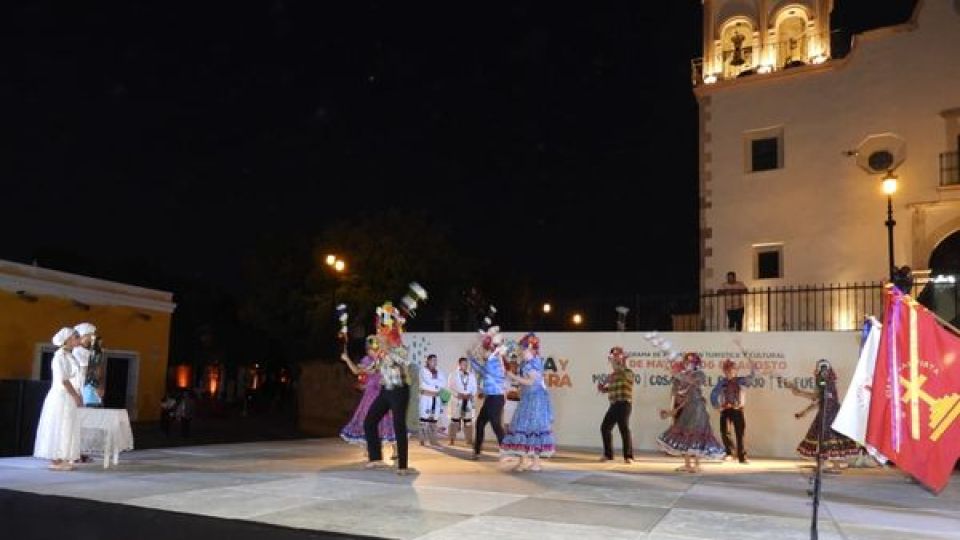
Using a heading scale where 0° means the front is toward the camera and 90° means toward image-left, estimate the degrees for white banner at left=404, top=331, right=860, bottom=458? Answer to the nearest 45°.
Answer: approximately 0°

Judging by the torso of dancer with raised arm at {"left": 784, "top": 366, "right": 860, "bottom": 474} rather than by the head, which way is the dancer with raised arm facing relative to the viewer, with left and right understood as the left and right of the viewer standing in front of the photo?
facing to the left of the viewer

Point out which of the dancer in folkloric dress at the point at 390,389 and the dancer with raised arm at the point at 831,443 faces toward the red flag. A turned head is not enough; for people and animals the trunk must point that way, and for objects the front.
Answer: the dancer in folkloric dress

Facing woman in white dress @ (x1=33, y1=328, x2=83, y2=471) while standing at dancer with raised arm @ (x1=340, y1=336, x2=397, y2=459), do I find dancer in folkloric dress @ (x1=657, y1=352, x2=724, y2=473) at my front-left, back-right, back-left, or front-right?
back-left

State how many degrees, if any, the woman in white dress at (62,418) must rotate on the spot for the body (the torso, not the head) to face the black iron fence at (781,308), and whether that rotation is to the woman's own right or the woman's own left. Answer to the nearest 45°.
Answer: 0° — they already face it

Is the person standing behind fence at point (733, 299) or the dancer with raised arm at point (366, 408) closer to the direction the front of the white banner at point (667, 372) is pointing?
the dancer with raised arm

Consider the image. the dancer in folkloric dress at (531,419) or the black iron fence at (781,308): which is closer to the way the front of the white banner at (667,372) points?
the dancer in folkloric dress

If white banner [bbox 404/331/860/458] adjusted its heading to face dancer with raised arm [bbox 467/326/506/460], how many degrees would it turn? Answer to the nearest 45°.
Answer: approximately 45° to its right
